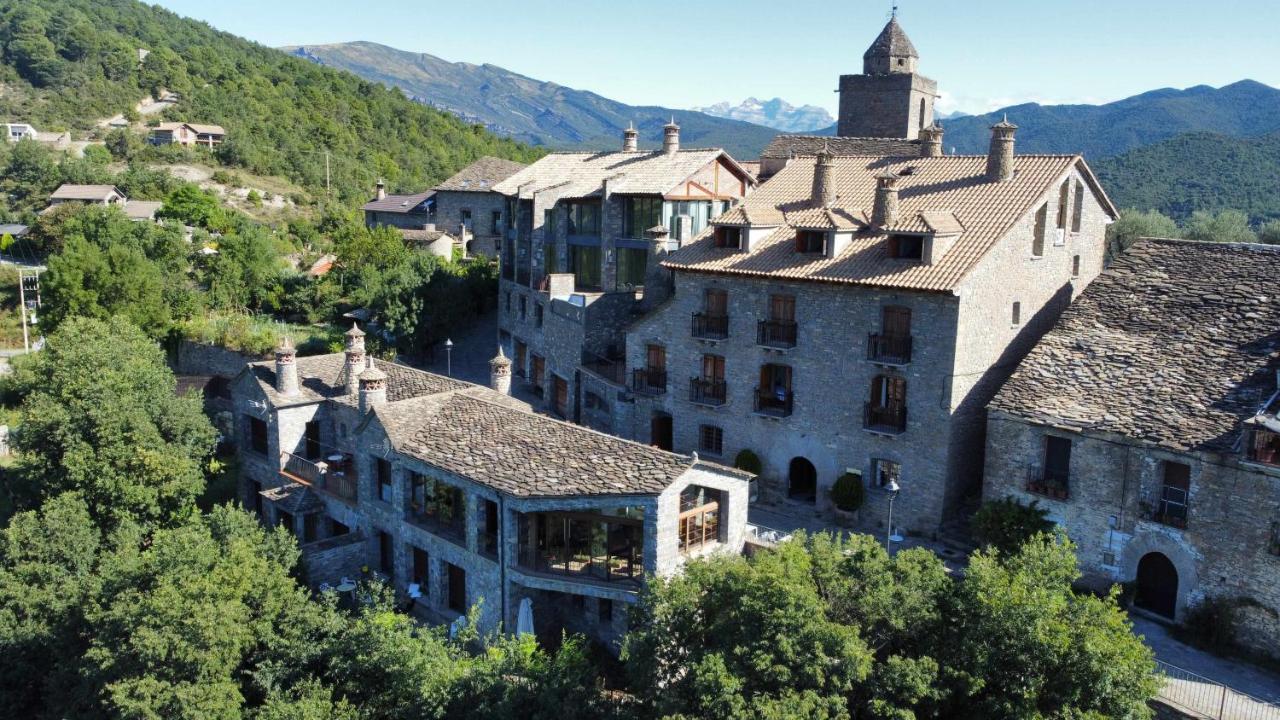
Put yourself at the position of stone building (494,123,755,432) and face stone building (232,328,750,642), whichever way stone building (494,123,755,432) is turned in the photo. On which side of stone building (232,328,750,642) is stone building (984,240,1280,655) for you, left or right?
left

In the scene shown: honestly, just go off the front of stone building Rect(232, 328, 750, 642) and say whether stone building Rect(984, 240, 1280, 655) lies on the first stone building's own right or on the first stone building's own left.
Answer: on the first stone building's own left

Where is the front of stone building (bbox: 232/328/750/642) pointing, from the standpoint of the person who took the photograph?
facing the viewer and to the left of the viewer

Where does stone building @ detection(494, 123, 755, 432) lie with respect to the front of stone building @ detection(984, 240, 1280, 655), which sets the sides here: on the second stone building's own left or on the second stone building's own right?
on the second stone building's own right

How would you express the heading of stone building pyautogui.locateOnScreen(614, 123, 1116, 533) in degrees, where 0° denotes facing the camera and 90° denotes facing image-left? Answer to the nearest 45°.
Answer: approximately 45°

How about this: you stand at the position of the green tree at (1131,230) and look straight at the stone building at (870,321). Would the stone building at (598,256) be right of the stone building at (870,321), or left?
right

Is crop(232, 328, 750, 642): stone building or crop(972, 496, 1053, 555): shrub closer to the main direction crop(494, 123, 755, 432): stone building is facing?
the stone building

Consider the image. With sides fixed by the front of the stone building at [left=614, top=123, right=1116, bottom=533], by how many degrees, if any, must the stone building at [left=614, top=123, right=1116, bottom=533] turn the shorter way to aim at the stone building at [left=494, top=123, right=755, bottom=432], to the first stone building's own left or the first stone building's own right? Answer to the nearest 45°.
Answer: approximately 90° to the first stone building's own right

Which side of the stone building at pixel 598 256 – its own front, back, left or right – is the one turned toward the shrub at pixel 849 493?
left
